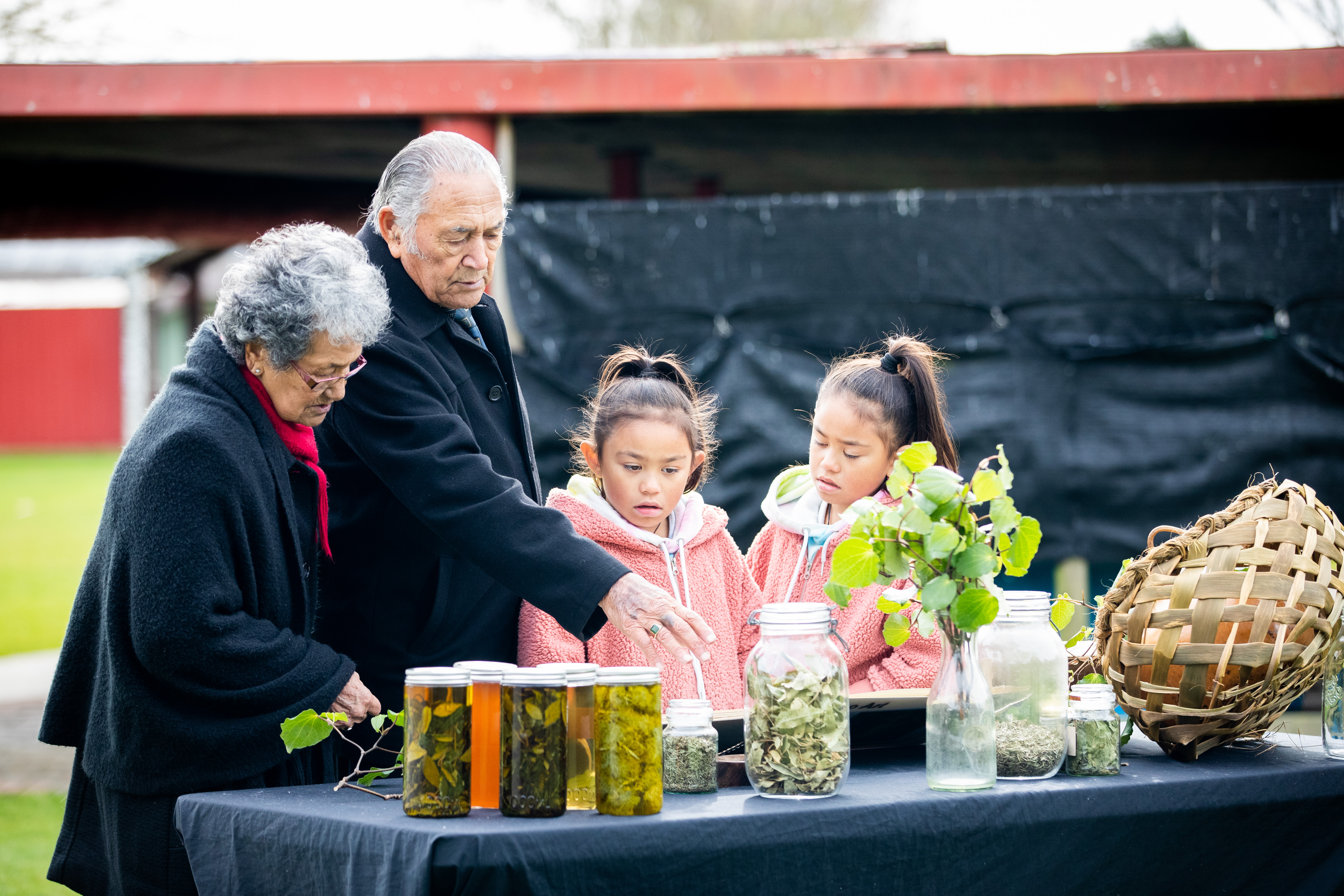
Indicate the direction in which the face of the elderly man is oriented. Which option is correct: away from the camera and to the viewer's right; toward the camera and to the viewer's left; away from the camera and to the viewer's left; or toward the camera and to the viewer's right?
toward the camera and to the viewer's right

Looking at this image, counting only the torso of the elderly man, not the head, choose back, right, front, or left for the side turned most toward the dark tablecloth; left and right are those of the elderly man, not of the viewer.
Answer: front

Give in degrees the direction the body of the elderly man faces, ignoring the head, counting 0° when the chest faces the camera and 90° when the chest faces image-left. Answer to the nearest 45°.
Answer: approximately 315°

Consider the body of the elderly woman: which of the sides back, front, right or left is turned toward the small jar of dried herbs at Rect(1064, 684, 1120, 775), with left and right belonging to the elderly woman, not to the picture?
front

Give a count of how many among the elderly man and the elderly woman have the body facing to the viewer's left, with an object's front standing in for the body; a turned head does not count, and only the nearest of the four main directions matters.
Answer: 0

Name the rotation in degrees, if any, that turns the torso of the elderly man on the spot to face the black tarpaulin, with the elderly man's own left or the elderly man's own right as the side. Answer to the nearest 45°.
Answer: approximately 90° to the elderly man's own left

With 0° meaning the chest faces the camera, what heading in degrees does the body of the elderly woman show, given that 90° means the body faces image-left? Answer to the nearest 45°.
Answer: approximately 270°
